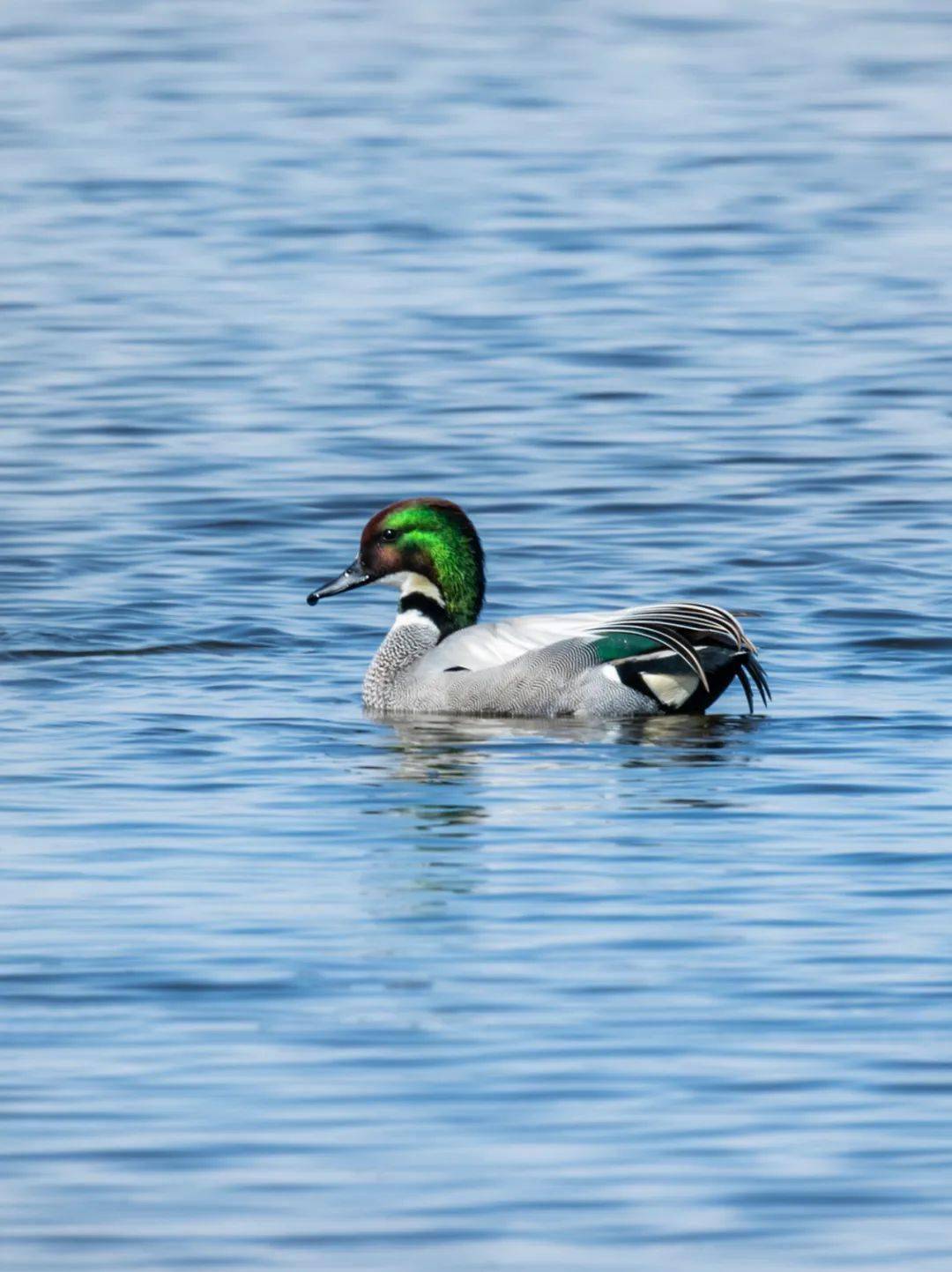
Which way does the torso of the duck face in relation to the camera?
to the viewer's left
